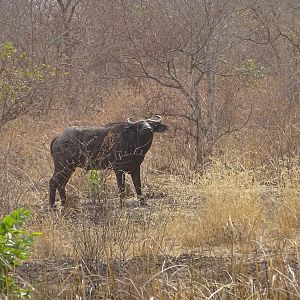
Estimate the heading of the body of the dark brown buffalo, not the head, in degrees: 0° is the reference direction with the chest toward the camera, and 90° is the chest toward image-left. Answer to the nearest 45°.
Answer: approximately 270°

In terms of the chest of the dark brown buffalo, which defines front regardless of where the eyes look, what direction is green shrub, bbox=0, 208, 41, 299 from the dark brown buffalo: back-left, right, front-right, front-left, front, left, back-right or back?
right

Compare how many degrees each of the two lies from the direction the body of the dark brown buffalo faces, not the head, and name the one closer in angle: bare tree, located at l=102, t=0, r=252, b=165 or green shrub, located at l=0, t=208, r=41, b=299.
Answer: the bare tree

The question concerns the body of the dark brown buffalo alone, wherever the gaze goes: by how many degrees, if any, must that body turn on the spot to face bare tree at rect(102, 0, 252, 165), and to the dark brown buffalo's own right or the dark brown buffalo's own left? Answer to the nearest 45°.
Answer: approximately 45° to the dark brown buffalo's own left

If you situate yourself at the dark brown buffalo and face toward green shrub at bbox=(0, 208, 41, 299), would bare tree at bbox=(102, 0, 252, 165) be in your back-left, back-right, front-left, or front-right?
back-left
